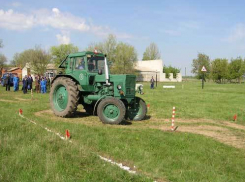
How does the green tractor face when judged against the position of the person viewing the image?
facing the viewer and to the right of the viewer

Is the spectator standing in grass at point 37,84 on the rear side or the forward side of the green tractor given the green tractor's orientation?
on the rear side
